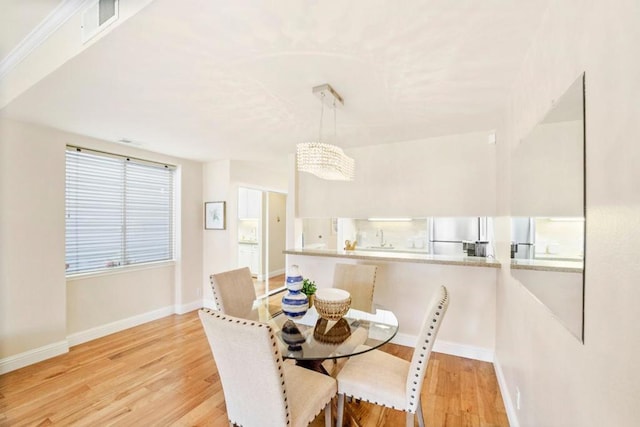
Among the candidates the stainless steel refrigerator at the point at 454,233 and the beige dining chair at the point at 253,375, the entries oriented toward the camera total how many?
1

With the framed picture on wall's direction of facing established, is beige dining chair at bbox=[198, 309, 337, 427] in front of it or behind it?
in front

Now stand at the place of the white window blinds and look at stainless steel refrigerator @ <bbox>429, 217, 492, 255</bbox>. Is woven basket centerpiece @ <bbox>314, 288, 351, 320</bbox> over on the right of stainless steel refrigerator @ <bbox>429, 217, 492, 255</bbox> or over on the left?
right

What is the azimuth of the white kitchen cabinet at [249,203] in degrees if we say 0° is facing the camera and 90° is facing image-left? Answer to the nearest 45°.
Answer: approximately 0°

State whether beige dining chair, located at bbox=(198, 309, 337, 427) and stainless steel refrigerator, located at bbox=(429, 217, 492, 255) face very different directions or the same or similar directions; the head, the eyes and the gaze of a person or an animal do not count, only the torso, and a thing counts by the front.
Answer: very different directions

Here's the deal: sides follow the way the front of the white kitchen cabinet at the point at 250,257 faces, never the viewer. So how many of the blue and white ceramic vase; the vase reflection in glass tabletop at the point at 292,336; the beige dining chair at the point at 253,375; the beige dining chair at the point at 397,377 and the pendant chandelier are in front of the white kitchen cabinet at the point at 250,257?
5

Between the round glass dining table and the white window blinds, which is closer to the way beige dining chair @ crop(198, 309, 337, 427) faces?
the round glass dining table

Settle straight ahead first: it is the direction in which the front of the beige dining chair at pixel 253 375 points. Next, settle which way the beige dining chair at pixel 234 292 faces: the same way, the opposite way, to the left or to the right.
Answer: to the right

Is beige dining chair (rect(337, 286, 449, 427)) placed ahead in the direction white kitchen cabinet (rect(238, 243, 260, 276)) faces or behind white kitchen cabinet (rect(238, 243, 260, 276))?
ahead

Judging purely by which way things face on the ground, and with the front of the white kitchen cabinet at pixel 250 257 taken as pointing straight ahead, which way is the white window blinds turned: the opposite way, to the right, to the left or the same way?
to the left
